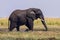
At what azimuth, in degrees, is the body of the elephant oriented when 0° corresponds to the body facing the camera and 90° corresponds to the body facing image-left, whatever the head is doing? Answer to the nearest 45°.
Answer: approximately 270°
